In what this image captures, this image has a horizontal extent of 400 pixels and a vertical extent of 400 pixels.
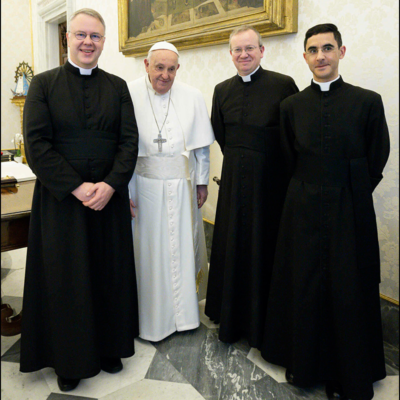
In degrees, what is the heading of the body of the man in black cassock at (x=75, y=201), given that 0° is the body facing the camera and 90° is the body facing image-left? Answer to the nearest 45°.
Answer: approximately 0°

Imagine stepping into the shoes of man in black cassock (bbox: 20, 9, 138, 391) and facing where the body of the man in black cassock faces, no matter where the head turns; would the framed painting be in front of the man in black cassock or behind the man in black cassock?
behind

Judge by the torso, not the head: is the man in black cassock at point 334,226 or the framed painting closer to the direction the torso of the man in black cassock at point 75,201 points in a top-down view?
the man in black cassock

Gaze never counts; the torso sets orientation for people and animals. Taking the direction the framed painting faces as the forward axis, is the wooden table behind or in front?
in front

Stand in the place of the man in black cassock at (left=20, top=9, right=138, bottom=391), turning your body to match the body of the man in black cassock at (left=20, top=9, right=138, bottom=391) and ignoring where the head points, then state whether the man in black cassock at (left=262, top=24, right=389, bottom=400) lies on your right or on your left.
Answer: on your left

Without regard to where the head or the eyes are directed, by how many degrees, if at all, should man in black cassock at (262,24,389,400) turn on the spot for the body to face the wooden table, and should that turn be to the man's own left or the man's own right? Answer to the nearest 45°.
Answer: approximately 90° to the man's own right

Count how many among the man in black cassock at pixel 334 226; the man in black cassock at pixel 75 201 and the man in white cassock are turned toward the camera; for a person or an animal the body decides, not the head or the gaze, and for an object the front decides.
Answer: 3
